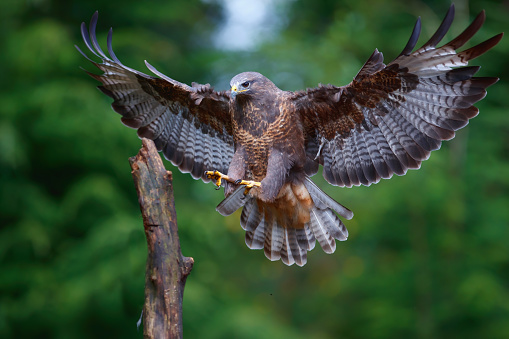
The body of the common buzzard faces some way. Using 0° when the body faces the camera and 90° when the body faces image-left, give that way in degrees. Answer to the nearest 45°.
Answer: approximately 45°

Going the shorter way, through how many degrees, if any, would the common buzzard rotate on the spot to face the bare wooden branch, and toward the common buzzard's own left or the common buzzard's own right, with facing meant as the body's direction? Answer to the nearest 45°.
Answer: approximately 45° to the common buzzard's own right
